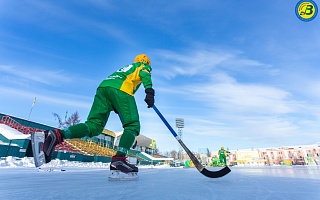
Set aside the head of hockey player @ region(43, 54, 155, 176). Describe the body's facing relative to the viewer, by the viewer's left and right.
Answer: facing away from the viewer and to the right of the viewer
